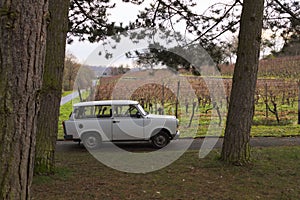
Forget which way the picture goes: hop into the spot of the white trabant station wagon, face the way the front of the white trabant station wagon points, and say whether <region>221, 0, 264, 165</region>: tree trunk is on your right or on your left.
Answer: on your right

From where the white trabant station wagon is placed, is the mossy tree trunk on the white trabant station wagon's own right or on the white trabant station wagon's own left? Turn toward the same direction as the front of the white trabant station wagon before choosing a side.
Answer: on the white trabant station wagon's own right

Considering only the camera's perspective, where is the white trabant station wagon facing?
facing to the right of the viewer

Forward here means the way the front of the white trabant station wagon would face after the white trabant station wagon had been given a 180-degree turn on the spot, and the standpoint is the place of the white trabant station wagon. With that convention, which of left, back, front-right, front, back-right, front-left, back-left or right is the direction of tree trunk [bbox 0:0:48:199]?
left

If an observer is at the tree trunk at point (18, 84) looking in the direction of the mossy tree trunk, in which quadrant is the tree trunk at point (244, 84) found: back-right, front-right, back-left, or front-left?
front-right
